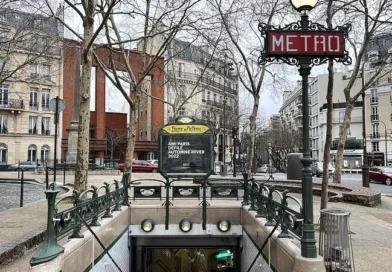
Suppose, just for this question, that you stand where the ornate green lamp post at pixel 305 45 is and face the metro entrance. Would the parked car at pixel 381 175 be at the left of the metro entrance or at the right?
right

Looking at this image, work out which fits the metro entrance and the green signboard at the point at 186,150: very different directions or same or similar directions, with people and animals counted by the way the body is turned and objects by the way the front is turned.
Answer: same or similar directions

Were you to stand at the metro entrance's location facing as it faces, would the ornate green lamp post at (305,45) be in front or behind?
in front

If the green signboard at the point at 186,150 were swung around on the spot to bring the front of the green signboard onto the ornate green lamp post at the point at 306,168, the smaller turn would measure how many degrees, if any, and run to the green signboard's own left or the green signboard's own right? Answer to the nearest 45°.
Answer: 0° — it already faces it

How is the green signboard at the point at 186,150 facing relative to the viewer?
toward the camera
